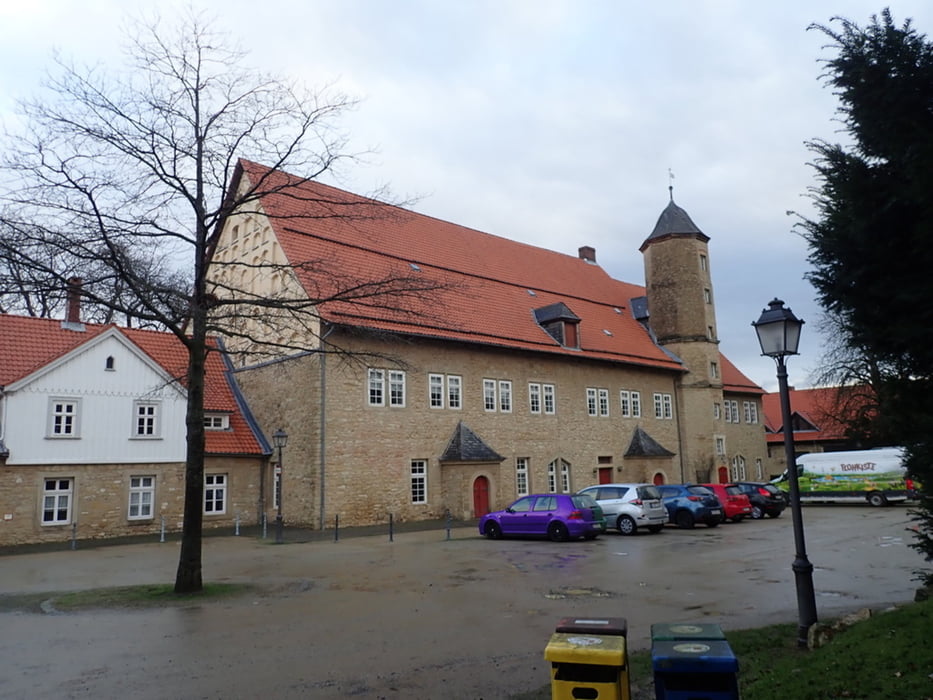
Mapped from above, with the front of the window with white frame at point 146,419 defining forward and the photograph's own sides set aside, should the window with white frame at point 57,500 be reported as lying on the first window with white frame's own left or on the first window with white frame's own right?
on the first window with white frame's own right

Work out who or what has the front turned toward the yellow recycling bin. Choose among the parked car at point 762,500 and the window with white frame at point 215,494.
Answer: the window with white frame

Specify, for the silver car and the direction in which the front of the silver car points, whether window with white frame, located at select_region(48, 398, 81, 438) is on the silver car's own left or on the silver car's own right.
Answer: on the silver car's own left

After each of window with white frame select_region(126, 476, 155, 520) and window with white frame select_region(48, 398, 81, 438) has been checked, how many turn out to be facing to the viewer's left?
0

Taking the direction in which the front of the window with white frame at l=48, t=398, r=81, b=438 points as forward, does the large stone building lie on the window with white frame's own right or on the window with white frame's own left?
on the window with white frame's own left

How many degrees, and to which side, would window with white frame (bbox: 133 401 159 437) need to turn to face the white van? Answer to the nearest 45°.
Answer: approximately 90° to its left

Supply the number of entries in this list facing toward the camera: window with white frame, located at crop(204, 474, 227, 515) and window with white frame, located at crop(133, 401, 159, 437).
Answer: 2

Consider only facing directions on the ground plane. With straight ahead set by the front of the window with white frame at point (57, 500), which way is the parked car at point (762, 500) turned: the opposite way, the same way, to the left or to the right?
the opposite way

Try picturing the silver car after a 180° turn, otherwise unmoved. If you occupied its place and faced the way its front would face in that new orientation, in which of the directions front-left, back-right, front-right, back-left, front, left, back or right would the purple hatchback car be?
right
